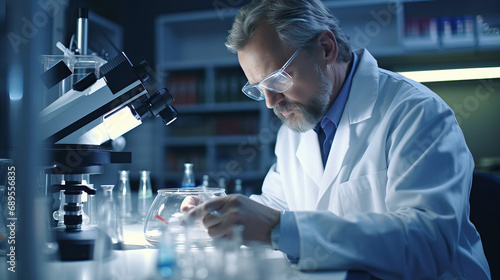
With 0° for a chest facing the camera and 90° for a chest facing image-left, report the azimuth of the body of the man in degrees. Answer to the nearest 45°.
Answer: approximately 45°

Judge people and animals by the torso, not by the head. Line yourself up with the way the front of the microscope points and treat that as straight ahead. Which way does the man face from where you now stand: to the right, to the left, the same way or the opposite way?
the opposite way

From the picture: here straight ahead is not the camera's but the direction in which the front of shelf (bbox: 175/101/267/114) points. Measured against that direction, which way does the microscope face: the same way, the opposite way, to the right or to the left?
to the left

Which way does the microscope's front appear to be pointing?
to the viewer's right

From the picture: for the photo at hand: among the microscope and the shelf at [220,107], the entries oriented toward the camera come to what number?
1

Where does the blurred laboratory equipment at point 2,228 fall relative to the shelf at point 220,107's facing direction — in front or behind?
in front

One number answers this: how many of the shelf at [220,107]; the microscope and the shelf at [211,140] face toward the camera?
2
